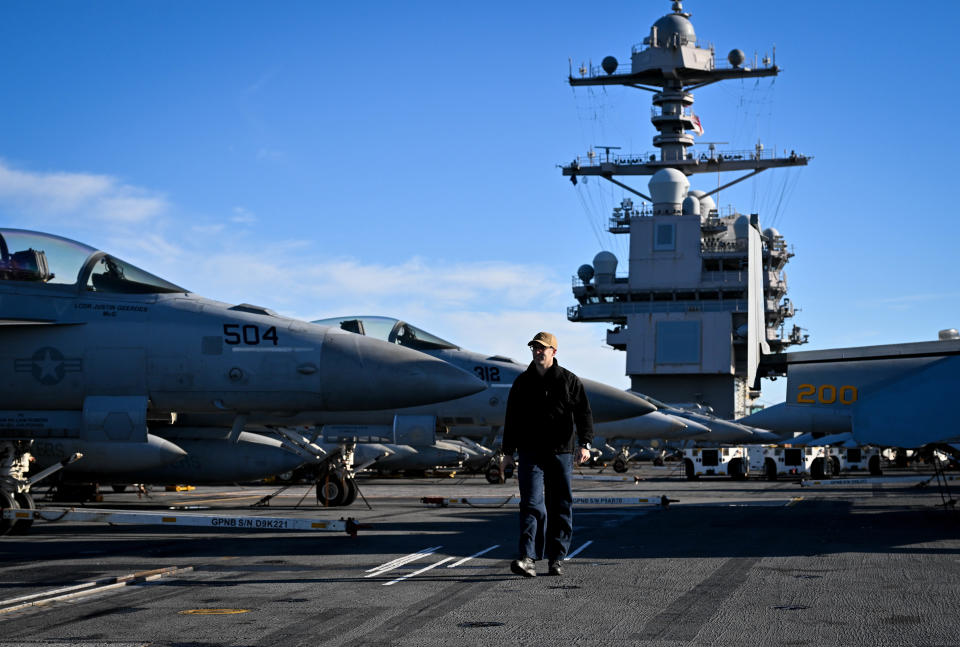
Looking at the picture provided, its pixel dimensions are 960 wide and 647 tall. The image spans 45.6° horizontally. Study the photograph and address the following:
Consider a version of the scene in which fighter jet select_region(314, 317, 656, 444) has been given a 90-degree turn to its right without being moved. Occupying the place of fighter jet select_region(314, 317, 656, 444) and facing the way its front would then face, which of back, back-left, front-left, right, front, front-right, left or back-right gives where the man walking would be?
front

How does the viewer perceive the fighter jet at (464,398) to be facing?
facing to the right of the viewer

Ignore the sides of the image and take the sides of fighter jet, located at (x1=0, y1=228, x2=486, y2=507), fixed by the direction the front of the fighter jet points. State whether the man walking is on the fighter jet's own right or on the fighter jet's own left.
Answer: on the fighter jet's own right

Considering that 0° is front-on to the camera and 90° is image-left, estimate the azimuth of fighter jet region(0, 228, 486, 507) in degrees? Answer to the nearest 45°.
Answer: approximately 270°

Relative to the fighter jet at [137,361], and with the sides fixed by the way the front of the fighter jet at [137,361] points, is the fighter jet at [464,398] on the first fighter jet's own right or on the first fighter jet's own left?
on the first fighter jet's own left

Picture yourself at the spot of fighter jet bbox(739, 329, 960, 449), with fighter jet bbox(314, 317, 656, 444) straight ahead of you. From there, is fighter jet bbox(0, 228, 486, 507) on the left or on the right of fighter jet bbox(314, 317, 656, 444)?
left

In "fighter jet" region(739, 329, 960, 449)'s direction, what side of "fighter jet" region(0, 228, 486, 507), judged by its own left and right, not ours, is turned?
front

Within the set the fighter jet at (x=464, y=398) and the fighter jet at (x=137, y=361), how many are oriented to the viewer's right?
2

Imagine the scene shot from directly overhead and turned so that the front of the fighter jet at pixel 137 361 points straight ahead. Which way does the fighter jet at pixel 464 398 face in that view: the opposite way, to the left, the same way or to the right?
the same way

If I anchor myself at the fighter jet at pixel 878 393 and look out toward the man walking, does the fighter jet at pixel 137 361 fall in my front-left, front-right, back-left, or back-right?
front-right

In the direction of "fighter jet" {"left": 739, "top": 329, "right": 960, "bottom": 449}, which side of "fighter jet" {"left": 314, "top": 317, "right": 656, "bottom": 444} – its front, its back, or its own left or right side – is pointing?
front
